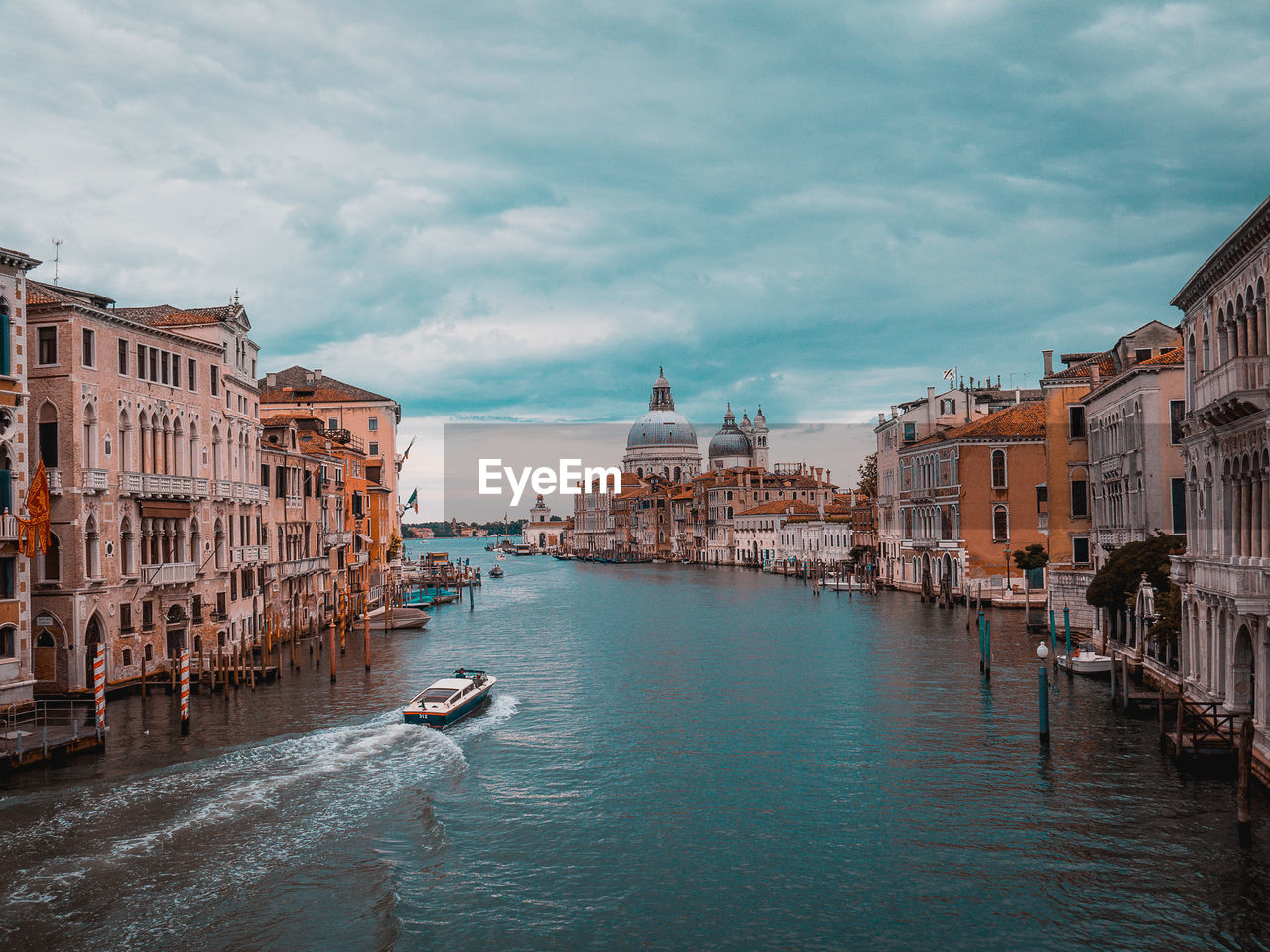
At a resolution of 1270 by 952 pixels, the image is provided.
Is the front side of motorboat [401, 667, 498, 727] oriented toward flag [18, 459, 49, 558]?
no

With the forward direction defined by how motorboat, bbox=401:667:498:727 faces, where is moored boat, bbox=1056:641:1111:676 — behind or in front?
in front

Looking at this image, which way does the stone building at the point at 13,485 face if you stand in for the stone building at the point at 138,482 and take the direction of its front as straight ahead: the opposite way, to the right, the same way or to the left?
the same way

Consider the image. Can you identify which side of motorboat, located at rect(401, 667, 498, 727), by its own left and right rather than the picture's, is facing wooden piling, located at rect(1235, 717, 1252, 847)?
right

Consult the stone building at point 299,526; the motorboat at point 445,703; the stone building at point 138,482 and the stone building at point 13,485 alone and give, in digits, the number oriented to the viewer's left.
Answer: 0

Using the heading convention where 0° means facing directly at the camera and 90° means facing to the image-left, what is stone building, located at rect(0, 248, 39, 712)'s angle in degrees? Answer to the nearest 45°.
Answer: approximately 315°

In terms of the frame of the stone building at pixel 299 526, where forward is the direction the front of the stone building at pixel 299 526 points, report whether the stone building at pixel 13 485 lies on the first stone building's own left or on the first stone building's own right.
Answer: on the first stone building's own right

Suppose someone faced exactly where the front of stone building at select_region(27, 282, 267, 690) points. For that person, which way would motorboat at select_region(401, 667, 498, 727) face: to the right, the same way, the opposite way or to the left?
to the left

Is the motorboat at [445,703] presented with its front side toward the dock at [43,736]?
no

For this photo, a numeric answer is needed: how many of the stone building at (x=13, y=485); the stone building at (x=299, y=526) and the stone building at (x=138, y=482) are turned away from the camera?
0

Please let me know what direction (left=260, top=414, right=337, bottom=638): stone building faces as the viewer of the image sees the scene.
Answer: facing the viewer and to the right of the viewer

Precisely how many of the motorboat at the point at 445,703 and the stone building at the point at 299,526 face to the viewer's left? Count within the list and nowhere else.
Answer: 0

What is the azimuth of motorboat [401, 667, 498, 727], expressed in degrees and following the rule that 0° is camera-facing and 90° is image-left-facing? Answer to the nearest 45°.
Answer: approximately 225°

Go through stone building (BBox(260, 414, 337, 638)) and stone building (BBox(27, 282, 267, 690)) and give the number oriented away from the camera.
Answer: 0

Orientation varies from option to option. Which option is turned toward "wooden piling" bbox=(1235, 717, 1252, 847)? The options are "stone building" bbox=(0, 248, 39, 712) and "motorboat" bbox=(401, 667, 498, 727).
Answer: the stone building
